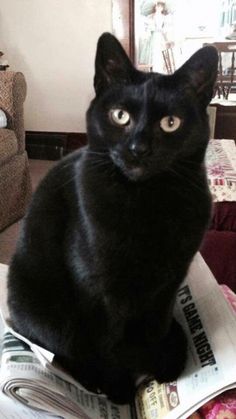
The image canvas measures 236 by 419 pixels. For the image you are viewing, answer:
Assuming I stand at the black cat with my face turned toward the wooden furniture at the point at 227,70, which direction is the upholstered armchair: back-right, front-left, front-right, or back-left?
front-left

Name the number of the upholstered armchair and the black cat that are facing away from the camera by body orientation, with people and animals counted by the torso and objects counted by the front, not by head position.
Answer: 0

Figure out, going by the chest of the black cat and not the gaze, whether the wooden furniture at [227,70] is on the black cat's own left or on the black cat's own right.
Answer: on the black cat's own left

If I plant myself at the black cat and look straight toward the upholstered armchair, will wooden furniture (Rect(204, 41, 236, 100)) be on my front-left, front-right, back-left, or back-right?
front-right

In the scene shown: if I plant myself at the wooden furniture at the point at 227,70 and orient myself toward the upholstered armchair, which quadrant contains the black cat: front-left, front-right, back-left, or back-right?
front-left

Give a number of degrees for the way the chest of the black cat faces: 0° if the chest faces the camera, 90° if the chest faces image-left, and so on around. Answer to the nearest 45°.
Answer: approximately 315°

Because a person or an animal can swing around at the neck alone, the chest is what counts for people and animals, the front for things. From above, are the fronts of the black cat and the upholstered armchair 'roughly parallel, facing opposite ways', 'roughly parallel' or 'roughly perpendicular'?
roughly perpendicular
